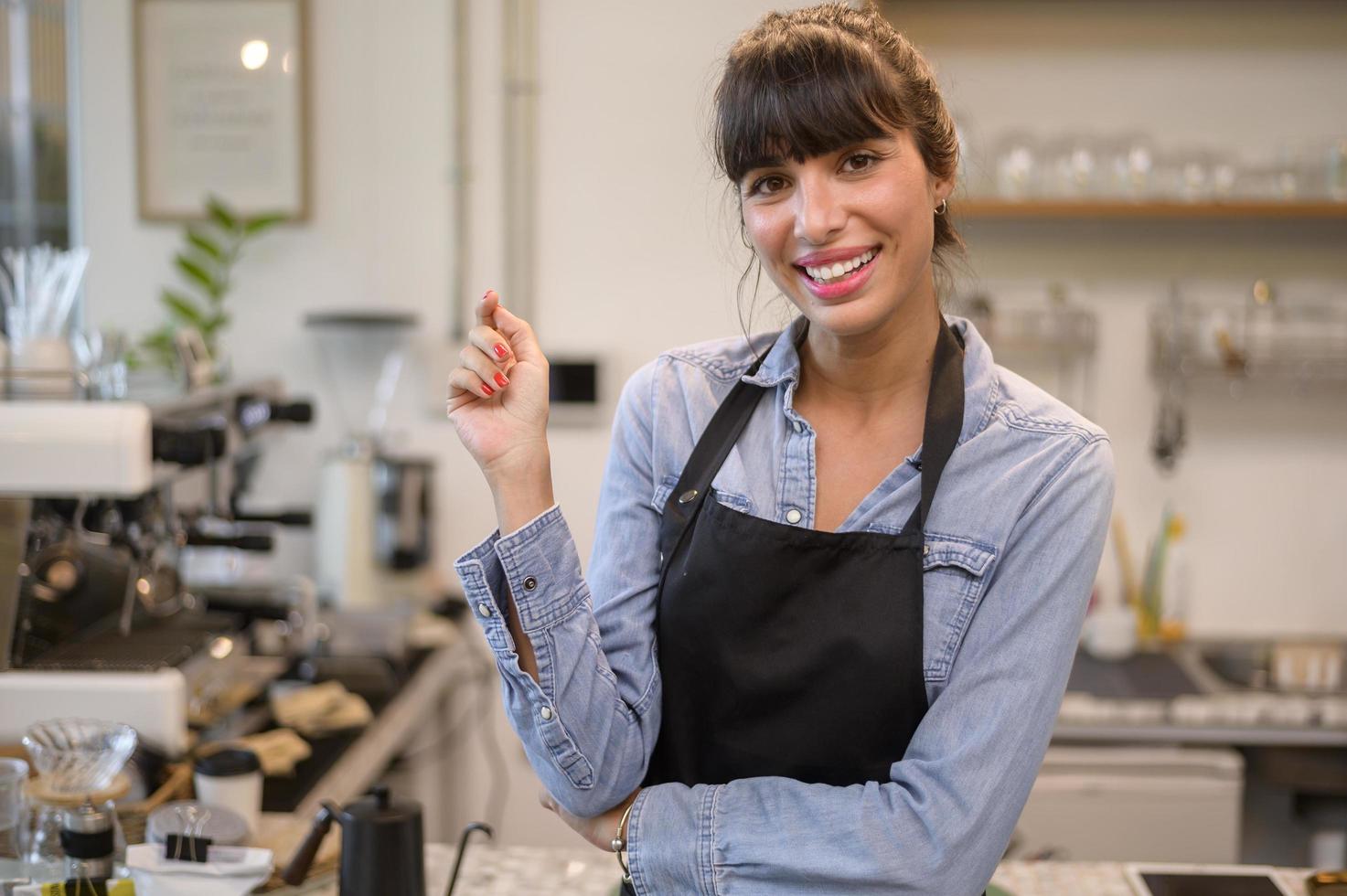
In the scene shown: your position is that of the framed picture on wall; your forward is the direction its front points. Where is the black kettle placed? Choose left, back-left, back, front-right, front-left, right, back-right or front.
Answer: front

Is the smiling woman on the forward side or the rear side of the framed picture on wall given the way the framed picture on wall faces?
on the forward side

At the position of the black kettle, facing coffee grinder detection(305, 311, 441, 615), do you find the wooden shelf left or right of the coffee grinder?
right

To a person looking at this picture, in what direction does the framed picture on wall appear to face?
facing the viewer

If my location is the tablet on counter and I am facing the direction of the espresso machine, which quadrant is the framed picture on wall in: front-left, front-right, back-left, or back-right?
front-right

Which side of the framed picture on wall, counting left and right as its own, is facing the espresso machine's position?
front

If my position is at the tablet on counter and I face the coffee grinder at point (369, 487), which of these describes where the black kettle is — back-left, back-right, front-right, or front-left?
front-left

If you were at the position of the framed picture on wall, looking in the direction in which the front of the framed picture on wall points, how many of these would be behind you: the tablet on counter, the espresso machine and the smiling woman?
0

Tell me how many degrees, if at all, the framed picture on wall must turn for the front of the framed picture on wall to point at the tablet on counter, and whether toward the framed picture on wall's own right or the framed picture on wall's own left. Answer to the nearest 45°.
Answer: approximately 45° to the framed picture on wall's own left

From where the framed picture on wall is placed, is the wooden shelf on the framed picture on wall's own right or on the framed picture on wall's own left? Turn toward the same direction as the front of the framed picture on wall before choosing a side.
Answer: on the framed picture on wall's own left
